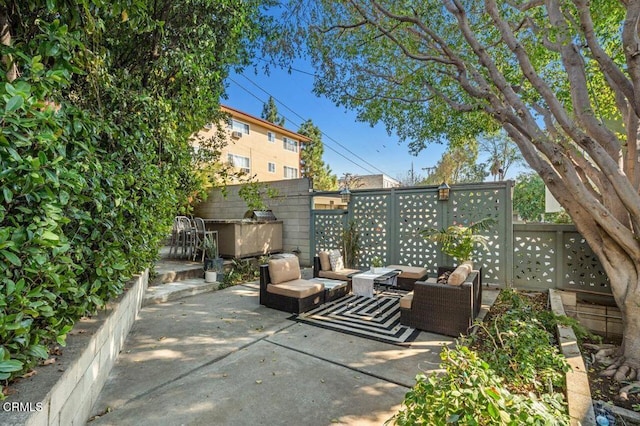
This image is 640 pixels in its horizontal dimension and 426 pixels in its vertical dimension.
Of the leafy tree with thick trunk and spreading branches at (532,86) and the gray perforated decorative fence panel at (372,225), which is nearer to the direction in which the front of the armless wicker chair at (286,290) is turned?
the leafy tree with thick trunk and spreading branches

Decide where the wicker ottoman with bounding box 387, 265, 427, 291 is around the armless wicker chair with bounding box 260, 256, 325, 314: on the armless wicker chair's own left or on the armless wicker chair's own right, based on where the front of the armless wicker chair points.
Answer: on the armless wicker chair's own left

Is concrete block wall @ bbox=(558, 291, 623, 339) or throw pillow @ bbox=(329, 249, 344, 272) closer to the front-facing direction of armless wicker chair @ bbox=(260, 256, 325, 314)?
the concrete block wall

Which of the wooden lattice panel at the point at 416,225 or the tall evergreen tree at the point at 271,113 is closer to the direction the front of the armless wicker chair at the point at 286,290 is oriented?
the wooden lattice panel

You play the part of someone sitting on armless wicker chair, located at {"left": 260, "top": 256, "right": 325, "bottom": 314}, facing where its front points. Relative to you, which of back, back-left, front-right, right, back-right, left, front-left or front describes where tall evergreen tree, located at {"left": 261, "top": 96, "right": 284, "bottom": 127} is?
back-left

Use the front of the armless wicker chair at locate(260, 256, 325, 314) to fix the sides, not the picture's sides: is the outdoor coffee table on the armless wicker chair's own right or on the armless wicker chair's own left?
on the armless wicker chair's own left

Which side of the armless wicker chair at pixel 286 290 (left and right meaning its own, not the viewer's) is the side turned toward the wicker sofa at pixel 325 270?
left

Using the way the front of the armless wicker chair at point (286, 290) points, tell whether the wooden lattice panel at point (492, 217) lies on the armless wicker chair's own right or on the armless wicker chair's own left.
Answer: on the armless wicker chair's own left

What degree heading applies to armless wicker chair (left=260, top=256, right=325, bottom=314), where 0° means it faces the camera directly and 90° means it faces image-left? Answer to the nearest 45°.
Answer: approximately 315°
